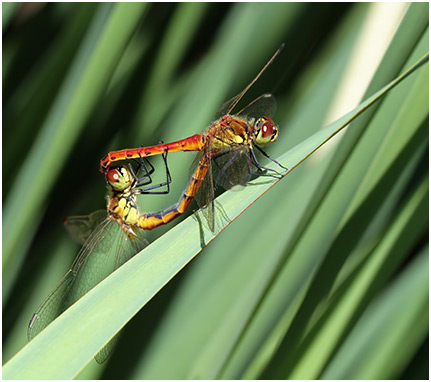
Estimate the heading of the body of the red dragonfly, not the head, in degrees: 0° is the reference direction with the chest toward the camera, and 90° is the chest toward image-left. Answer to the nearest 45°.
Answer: approximately 270°
